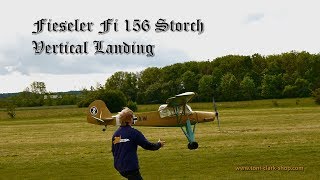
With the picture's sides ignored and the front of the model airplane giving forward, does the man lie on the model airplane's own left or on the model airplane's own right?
on the model airplane's own right

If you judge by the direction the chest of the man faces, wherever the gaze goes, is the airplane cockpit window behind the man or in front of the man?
in front

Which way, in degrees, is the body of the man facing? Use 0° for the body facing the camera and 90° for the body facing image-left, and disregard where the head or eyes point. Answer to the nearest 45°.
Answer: approximately 225°

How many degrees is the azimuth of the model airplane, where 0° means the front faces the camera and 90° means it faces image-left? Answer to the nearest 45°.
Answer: approximately 270°

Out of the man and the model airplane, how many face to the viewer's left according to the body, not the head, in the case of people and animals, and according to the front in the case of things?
0
